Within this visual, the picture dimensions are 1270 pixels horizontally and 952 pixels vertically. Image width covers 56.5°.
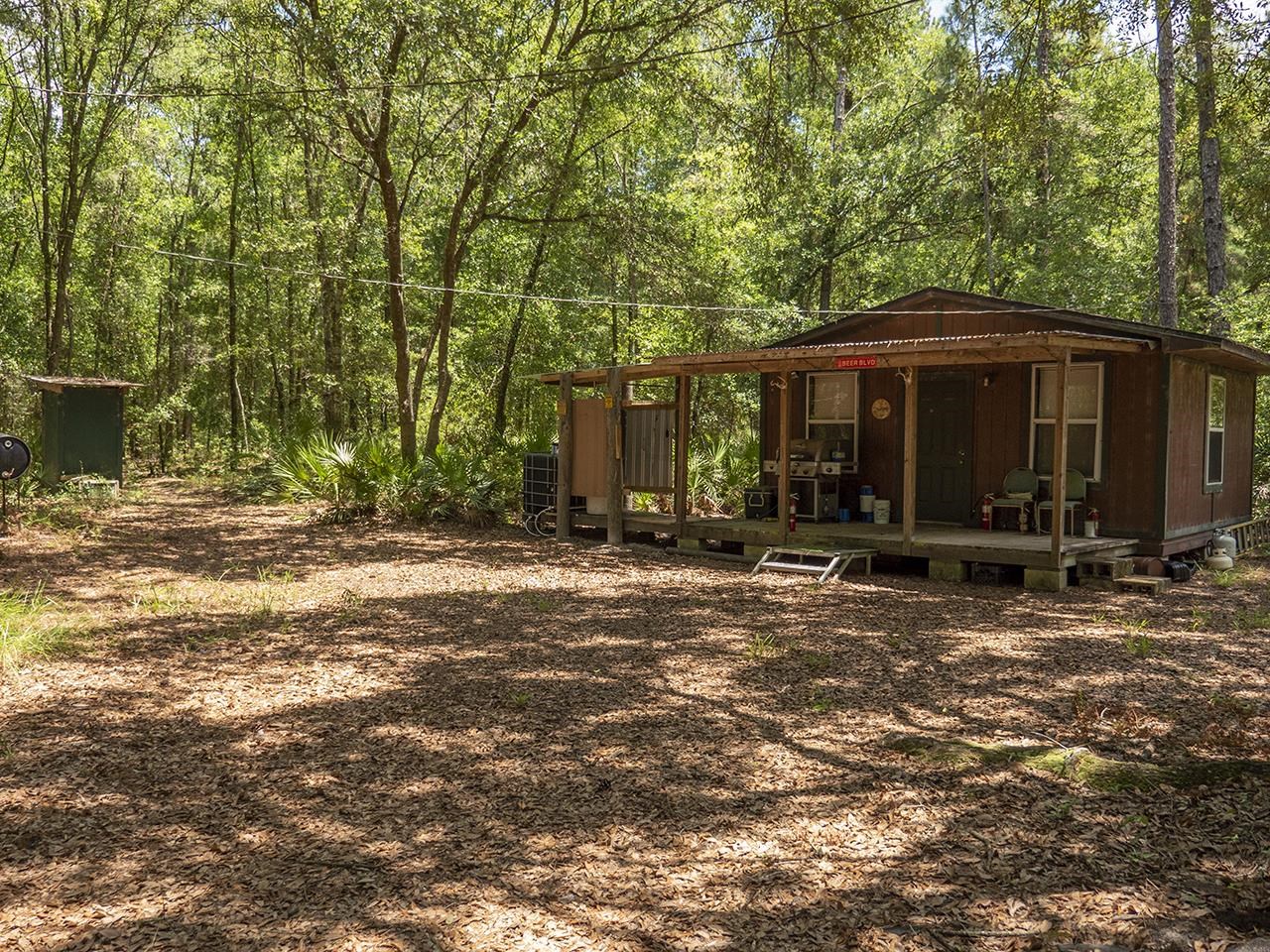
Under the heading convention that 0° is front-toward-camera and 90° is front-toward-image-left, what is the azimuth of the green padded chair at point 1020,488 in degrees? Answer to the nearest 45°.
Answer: approximately 45°

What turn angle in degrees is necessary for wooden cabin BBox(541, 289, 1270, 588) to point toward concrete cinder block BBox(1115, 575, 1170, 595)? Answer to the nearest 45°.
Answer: approximately 90° to its left

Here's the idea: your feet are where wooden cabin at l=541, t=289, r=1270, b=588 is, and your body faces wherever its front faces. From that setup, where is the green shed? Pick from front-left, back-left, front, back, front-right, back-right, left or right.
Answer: front-right

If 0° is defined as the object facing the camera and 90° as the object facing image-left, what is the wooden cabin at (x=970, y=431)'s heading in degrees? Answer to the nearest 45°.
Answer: approximately 45°
